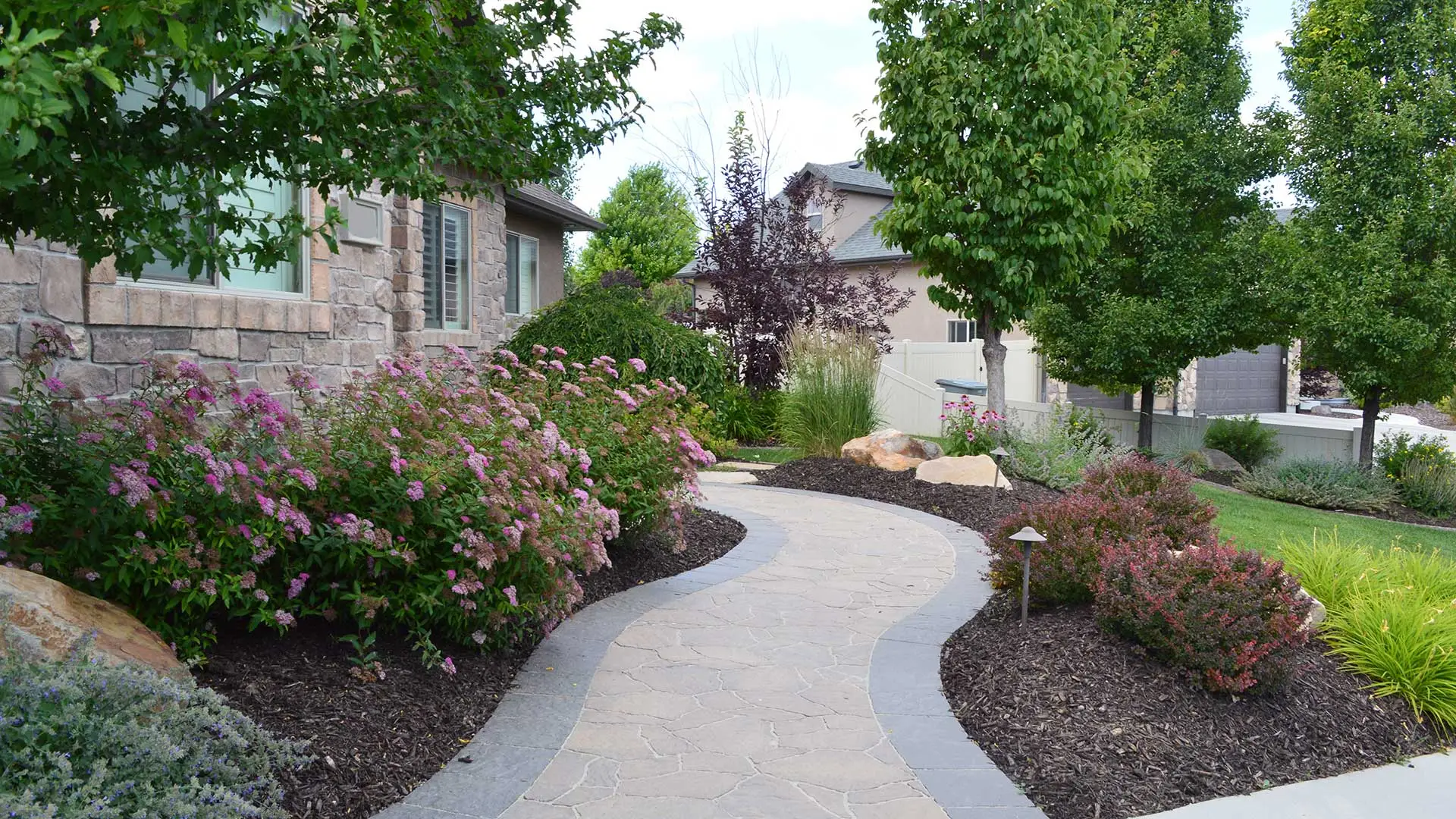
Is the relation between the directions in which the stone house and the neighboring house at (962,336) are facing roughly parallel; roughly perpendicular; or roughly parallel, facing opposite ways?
roughly perpendicular

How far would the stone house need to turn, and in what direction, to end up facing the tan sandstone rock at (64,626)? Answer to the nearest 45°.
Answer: approximately 45° to its right

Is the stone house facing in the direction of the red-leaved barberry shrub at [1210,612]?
yes

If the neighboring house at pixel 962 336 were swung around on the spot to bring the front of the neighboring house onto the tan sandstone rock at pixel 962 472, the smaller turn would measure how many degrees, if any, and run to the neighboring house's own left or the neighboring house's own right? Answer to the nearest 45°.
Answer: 0° — it already faces it

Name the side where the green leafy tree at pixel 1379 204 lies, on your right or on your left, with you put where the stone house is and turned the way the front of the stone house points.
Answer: on your left

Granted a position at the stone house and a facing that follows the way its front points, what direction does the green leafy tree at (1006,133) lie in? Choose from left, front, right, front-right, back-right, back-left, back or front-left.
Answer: front-left

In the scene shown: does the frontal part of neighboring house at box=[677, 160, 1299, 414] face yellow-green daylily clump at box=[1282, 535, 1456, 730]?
yes

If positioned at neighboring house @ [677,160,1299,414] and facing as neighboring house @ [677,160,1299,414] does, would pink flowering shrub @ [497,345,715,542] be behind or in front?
in front

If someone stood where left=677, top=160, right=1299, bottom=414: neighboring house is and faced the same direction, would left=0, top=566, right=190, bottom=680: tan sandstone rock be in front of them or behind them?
in front

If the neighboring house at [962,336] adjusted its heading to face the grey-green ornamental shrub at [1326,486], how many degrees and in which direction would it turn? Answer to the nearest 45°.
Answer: approximately 45° to its left
